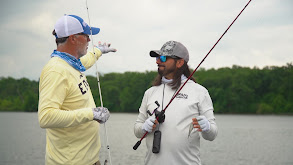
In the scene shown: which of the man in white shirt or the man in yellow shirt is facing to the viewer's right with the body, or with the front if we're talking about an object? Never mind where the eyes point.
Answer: the man in yellow shirt

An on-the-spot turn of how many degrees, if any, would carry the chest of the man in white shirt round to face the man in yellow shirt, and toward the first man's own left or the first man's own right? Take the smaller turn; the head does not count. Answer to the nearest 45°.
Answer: approximately 45° to the first man's own right

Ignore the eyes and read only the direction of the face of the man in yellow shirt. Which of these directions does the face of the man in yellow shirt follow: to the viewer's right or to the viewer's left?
to the viewer's right

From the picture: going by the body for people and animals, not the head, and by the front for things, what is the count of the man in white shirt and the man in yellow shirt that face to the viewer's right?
1

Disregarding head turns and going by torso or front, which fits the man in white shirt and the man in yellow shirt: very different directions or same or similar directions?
very different directions

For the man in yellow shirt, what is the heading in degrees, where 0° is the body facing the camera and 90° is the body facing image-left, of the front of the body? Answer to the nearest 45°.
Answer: approximately 270°

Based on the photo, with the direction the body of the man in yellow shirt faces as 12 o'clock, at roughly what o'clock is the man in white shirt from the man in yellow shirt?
The man in white shirt is roughly at 12 o'clock from the man in yellow shirt.

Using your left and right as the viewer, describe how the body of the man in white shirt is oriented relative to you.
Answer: facing the viewer and to the left of the viewer
